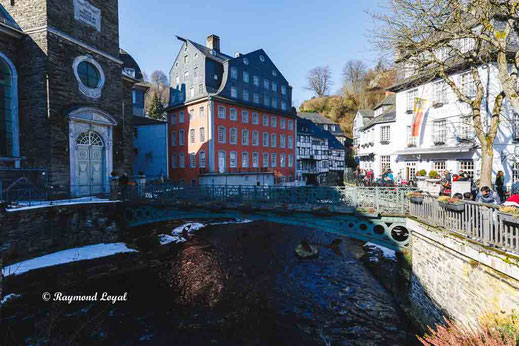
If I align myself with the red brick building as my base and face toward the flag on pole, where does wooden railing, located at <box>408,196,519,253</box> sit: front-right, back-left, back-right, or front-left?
front-right

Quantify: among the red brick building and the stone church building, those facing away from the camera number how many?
0

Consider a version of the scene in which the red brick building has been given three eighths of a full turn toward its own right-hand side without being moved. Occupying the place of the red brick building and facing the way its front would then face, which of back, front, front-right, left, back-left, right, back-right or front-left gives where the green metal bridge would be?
left

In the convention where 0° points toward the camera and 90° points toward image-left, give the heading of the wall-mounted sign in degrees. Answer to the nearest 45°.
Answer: approximately 315°

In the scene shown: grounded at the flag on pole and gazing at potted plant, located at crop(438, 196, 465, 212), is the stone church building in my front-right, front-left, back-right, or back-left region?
front-right

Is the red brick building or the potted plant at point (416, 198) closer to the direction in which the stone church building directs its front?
the potted plant

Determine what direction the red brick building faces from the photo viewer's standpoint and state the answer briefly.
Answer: facing the viewer and to the right of the viewer

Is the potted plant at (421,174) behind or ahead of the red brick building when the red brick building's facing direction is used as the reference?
ahead

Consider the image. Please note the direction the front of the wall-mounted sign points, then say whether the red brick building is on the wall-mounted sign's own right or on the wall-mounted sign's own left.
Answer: on the wall-mounted sign's own left

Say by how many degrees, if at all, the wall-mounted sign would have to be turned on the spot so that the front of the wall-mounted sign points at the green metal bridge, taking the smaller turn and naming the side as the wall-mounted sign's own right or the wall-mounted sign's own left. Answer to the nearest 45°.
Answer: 0° — it already faces it

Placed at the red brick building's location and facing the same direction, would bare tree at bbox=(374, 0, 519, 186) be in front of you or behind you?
in front
